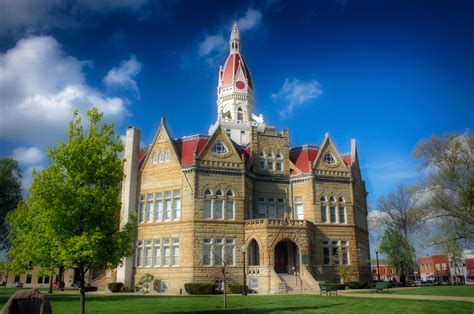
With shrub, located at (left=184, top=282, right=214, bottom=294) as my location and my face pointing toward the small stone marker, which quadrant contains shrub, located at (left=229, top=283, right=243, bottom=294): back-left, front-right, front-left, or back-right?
back-left

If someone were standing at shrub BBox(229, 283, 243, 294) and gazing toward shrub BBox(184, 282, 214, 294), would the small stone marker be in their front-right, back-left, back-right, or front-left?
front-left

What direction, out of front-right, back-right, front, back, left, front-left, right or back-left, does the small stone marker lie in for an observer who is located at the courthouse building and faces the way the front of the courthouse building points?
front-right

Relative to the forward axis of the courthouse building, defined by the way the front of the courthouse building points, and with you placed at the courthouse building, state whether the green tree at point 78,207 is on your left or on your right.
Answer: on your right

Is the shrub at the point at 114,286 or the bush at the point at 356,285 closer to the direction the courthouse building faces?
the bush

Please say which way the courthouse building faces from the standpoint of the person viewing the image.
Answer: facing the viewer and to the right of the viewer

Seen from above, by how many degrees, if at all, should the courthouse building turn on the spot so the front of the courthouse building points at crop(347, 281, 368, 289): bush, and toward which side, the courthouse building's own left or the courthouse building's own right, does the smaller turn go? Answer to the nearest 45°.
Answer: approximately 45° to the courthouse building's own left

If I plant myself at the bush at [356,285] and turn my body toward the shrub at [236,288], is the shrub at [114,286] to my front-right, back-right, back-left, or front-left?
front-right

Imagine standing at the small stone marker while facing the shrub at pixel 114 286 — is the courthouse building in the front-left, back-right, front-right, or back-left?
front-right
